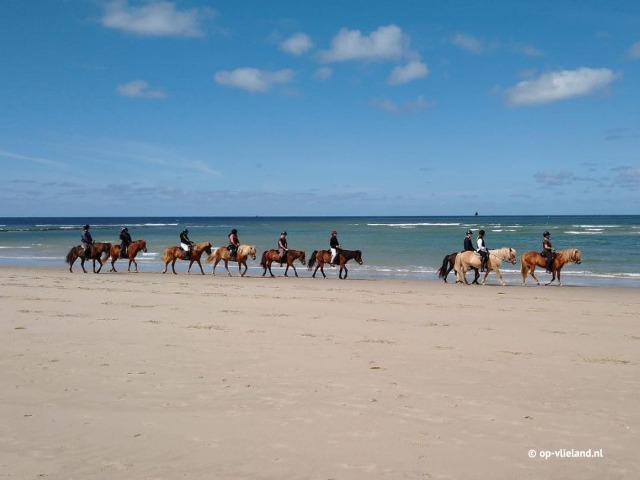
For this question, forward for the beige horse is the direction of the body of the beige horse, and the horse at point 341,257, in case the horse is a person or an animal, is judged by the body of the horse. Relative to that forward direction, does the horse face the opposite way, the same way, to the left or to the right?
the same way

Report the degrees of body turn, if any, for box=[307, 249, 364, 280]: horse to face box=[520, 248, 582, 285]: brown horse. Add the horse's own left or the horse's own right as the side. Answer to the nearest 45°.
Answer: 0° — it already faces it

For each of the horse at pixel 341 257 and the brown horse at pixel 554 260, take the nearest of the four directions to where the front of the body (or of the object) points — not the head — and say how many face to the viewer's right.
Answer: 2

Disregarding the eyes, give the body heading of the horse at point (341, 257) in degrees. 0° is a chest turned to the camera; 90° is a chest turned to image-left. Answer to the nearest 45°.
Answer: approximately 270°

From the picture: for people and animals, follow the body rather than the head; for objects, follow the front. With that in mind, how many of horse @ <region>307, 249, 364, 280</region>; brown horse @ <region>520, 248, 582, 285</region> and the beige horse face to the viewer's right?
3

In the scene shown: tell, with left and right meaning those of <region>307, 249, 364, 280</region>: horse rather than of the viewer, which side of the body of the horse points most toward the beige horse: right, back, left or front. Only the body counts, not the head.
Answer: front

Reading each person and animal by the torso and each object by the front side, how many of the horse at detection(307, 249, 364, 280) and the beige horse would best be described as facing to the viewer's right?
2

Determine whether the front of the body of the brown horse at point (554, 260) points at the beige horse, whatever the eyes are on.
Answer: no

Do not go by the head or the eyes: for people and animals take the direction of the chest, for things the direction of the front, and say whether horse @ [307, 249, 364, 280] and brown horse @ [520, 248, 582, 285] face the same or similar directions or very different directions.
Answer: same or similar directions

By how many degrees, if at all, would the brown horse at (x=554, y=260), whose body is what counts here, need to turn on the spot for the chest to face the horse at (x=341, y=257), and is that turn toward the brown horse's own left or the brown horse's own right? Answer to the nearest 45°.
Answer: approximately 180°

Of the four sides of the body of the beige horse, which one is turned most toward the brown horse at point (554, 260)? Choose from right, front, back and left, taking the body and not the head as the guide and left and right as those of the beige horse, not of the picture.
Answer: front

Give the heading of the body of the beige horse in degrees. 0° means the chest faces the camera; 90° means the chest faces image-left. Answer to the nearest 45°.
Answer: approximately 270°

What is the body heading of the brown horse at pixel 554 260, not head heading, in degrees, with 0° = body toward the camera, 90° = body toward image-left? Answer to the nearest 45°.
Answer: approximately 270°
